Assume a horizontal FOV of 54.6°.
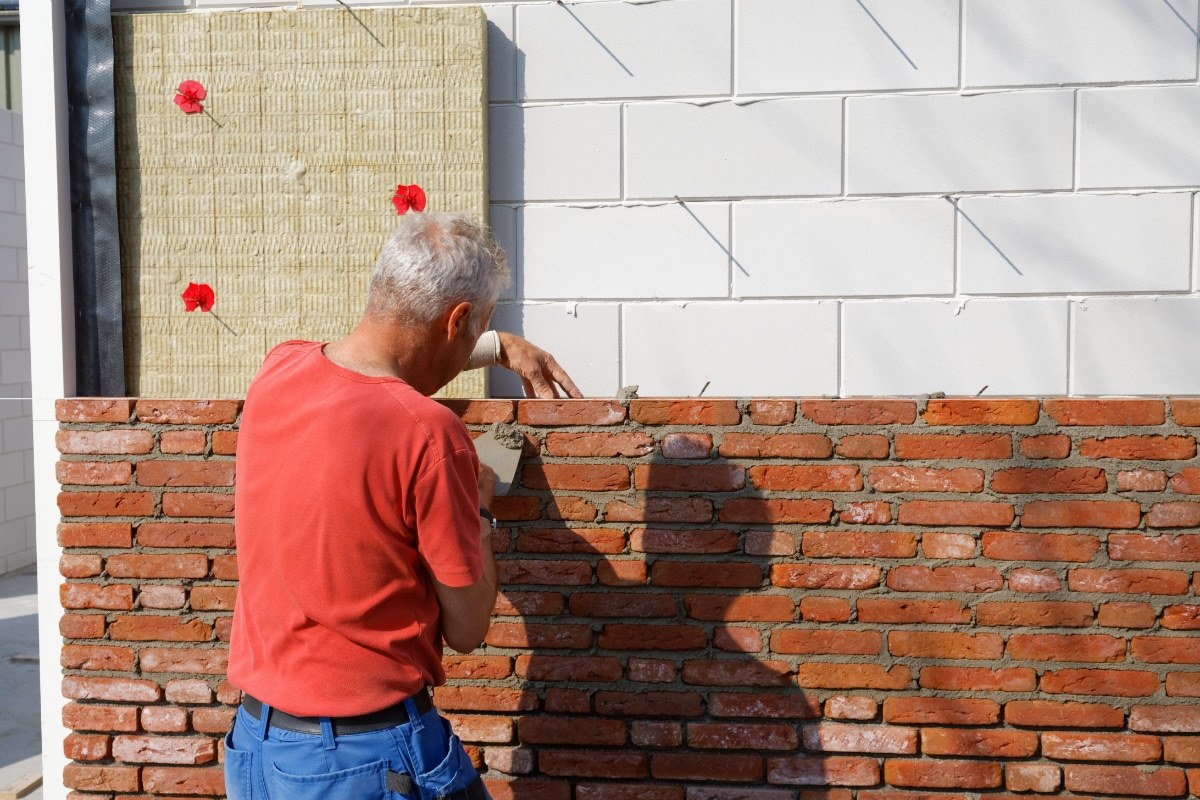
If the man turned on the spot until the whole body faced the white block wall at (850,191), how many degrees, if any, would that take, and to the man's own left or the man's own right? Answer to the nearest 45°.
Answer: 0° — they already face it

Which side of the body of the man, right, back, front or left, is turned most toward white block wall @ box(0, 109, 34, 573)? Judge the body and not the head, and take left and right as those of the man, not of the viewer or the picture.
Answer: left

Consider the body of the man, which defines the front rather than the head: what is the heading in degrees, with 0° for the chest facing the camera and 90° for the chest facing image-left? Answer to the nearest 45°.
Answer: approximately 225°

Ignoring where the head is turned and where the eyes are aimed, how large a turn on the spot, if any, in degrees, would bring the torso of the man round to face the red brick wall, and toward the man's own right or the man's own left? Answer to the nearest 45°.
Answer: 0° — they already face it

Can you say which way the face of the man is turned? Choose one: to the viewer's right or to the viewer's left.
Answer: to the viewer's right
